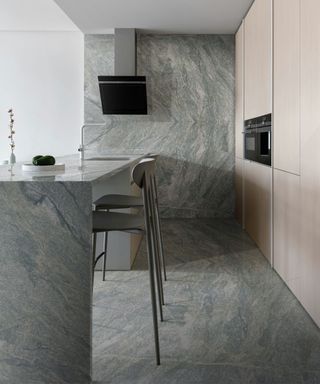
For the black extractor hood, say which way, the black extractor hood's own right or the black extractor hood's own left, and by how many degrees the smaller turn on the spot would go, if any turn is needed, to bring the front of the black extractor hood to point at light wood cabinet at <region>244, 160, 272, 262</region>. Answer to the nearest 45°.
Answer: approximately 45° to the black extractor hood's own left

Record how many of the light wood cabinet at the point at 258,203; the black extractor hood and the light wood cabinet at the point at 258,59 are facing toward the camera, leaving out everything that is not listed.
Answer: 1

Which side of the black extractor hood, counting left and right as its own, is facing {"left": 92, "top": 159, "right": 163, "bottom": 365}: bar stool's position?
front

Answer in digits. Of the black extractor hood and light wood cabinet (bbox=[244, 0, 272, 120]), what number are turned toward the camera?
1

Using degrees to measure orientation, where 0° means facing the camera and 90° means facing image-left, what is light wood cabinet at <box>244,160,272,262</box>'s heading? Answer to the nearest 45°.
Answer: approximately 90°

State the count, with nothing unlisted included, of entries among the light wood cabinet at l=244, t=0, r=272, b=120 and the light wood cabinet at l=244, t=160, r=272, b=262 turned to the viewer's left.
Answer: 2

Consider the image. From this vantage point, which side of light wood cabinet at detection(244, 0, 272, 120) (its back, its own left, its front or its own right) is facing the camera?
left

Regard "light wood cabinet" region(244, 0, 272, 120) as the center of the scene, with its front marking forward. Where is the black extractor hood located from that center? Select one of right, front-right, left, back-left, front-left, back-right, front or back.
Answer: front-right

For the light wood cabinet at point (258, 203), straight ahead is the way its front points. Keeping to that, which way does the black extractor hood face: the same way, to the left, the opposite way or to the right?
to the left

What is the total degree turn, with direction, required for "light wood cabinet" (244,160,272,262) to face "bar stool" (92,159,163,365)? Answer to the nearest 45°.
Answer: approximately 90° to its left

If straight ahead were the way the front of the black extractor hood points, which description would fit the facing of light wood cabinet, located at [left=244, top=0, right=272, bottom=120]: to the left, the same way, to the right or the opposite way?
to the right

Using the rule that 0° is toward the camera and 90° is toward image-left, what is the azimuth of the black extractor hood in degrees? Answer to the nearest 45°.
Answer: approximately 0°

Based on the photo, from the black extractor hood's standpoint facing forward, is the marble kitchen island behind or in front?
in front

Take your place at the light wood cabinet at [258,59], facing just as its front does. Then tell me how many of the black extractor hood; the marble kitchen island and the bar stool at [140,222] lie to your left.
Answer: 2

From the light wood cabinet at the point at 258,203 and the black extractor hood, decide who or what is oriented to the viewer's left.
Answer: the light wood cabinet
